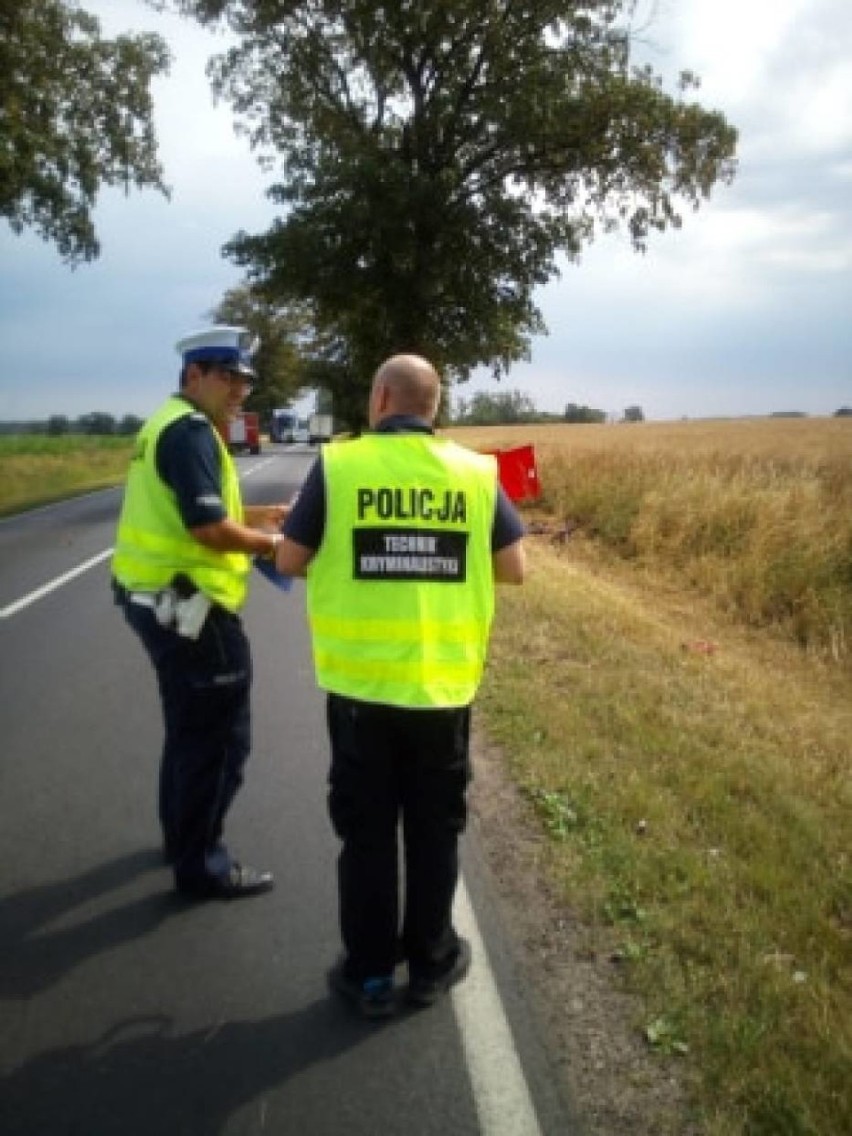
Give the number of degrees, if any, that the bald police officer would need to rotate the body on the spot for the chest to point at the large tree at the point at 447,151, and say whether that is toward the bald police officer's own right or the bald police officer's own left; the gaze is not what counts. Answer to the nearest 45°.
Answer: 0° — they already face it

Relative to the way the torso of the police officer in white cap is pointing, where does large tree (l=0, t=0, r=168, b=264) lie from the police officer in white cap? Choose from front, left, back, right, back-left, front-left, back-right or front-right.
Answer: left

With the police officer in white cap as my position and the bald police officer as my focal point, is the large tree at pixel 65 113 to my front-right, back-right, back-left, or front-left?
back-left

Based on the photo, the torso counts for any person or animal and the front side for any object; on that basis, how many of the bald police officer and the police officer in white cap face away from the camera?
1

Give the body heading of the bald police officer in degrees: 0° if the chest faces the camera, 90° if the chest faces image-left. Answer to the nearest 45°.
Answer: approximately 180°

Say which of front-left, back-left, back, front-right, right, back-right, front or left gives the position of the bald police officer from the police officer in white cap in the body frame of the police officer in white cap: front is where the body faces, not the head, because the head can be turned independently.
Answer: front-right

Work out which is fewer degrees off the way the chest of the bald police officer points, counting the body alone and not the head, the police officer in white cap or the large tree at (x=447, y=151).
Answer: the large tree

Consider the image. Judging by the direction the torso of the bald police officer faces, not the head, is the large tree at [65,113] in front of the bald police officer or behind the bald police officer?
in front

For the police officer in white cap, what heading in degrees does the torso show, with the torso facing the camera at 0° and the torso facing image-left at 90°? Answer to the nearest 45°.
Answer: approximately 270°

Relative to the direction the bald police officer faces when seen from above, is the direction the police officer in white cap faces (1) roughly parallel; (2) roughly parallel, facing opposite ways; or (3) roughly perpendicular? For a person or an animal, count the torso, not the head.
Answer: roughly perpendicular

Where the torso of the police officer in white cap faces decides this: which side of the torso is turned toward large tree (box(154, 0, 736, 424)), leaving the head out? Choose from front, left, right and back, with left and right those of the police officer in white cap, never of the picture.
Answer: left

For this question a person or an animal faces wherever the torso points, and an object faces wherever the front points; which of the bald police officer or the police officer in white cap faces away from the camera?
the bald police officer

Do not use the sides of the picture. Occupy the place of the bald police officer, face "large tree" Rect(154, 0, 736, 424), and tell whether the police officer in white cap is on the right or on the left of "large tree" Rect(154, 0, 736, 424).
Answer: left

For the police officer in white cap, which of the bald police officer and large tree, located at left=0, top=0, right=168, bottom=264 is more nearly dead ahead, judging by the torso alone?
the bald police officer
